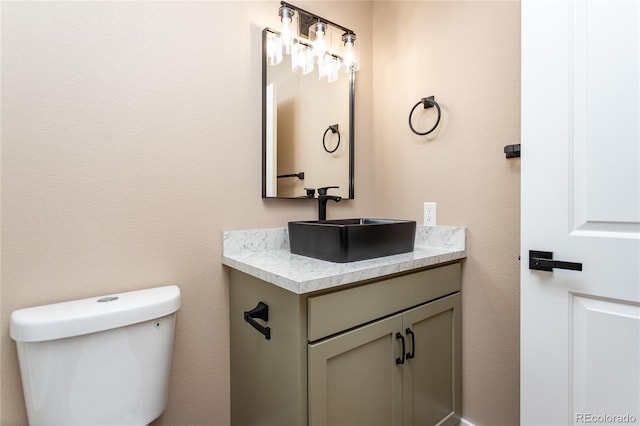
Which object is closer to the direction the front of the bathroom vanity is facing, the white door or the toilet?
the white door

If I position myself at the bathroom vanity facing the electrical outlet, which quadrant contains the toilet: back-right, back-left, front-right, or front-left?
back-left

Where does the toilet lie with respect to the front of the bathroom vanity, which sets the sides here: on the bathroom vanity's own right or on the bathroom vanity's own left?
on the bathroom vanity's own right

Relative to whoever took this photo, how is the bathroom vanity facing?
facing the viewer and to the right of the viewer

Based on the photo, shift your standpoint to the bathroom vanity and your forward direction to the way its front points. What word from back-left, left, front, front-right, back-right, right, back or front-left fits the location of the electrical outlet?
left
